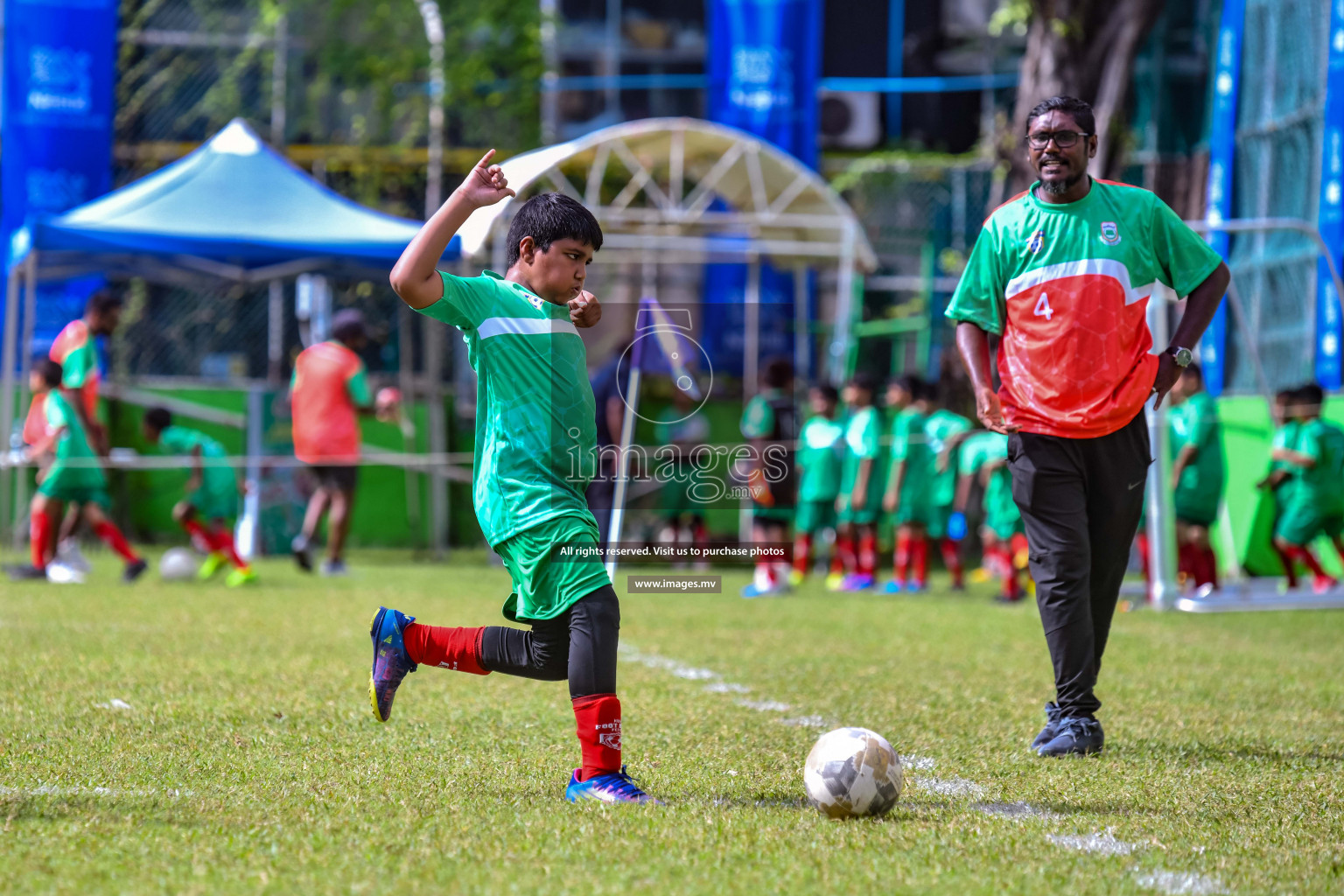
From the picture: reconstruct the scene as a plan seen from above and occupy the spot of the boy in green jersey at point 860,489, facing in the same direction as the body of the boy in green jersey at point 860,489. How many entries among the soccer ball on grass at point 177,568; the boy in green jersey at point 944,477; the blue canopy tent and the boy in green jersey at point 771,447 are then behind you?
1

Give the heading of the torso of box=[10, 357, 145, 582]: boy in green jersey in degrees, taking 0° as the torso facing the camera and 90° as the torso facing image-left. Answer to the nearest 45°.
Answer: approximately 90°

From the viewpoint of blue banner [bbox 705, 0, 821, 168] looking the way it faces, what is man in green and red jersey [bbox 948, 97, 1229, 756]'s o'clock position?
The man in green and red jersey is roughly at 12 o'clock from the blue banner.

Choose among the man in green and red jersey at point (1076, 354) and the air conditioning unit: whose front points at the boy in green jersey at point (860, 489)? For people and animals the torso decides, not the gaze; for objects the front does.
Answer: the air conditioning unit

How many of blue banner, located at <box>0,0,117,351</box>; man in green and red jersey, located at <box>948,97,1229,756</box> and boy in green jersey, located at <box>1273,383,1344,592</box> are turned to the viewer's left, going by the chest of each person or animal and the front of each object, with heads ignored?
1

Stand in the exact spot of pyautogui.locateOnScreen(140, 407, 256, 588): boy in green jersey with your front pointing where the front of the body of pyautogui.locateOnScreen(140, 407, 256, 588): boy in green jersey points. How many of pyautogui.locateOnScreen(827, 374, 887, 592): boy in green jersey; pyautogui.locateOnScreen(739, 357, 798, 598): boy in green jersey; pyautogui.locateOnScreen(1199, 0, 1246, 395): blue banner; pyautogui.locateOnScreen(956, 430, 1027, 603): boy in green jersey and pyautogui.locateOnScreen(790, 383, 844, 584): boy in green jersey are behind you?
5

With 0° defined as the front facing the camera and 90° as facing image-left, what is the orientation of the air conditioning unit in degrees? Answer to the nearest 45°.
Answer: approximately 0°

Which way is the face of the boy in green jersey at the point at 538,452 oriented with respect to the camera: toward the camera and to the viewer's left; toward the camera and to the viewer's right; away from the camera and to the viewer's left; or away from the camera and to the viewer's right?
toward the camera and to the viewer's right

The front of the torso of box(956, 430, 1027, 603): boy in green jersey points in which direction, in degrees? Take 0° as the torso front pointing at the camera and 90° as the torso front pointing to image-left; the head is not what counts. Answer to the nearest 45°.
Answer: approximately 90°

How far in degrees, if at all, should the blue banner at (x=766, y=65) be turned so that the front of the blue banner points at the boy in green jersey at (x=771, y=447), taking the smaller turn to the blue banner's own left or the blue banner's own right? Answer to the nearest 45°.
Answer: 0° — it already faces them

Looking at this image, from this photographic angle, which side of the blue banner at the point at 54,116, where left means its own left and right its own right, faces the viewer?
front

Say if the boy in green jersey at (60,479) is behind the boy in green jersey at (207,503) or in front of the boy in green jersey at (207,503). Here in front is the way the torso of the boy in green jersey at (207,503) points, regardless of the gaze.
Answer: in front
